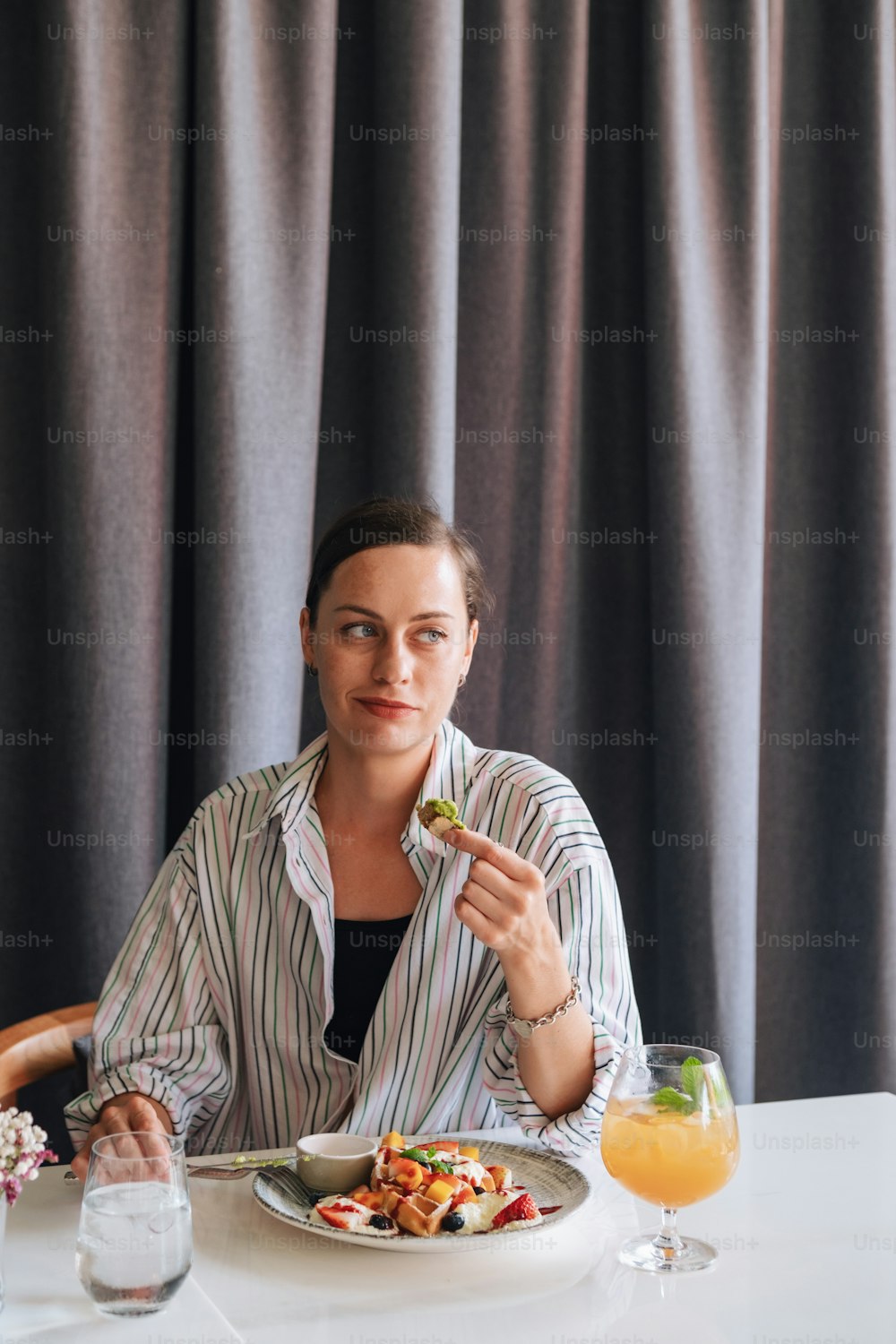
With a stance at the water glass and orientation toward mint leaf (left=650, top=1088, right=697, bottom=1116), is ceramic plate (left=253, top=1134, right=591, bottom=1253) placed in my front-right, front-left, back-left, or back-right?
front-left

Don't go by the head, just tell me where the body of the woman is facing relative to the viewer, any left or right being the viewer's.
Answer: facing the viewer
